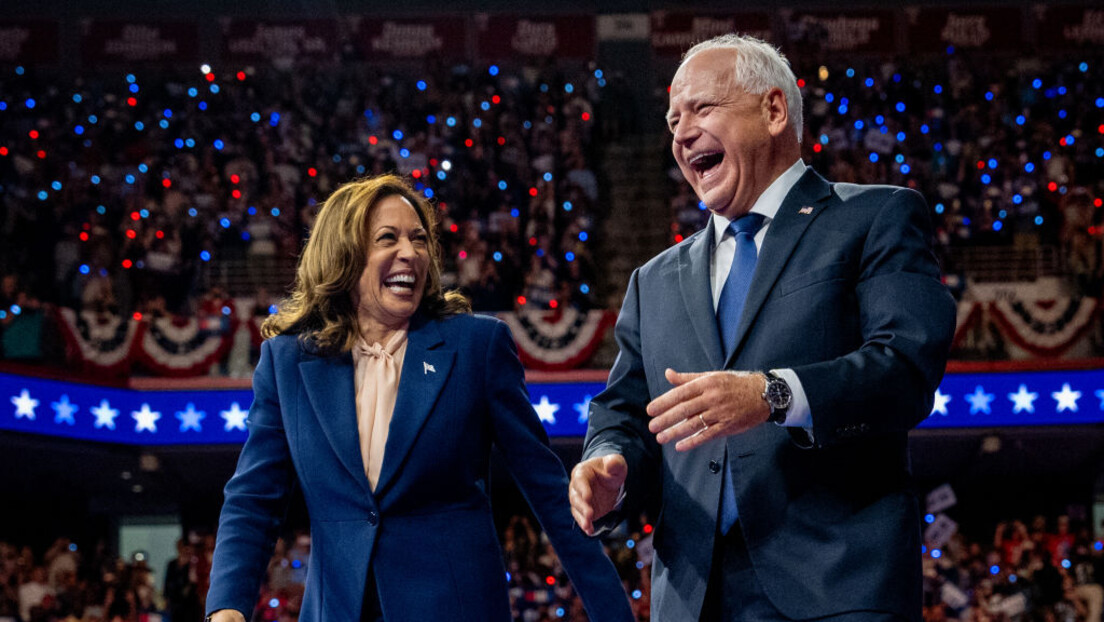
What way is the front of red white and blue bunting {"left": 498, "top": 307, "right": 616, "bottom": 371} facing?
toward the camera

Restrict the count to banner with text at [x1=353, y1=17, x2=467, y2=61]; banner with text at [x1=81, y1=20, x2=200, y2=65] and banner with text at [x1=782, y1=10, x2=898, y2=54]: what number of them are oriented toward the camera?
3

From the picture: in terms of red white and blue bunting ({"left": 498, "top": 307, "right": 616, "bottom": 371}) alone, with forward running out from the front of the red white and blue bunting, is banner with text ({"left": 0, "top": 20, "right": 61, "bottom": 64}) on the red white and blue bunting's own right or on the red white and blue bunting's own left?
on the red white and blue bunting's own right

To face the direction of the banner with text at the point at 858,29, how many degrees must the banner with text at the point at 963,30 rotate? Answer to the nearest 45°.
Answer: approximately 90° to its right

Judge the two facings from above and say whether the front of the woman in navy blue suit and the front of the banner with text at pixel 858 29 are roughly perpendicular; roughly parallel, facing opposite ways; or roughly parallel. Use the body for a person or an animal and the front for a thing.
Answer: roughly parallel

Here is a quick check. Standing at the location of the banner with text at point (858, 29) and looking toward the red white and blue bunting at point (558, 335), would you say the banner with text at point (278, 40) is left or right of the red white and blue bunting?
right

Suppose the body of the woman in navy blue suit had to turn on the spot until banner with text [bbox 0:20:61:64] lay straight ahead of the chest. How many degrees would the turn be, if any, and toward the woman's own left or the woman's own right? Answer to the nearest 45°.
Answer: approximately 180°

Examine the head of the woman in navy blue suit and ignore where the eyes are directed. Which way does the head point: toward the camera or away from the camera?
toward the camera

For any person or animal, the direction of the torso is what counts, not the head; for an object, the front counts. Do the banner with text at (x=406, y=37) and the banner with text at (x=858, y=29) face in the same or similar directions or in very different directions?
same or similar directions

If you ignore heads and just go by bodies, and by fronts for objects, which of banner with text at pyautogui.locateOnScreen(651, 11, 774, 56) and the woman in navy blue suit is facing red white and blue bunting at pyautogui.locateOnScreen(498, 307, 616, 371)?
the banner with text

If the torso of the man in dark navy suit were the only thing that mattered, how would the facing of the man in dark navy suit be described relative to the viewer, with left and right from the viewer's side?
facing the viewer and to the left of the viewer

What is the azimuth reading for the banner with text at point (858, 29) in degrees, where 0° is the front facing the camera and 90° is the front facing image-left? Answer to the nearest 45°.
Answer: approximately 0°

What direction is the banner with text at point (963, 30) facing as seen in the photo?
toward the camera

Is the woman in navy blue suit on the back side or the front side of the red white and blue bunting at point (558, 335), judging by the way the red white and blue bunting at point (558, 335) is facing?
on the front side

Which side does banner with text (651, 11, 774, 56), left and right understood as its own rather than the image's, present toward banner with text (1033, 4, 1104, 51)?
left
